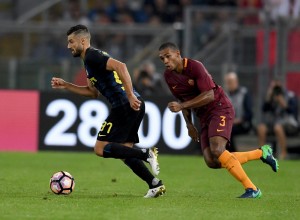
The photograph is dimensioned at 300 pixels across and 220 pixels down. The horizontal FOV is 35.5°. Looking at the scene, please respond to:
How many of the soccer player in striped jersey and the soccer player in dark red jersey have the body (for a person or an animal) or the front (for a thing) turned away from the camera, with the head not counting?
0

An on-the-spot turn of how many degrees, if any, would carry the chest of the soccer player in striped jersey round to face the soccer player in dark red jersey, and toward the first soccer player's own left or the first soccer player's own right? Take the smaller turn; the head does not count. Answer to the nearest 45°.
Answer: approximately 180°

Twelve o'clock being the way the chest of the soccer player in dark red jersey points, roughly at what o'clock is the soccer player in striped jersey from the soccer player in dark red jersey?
The soccer player in striped jersey is roughly at 1 o'clock from the soccer player in dark red jersey.

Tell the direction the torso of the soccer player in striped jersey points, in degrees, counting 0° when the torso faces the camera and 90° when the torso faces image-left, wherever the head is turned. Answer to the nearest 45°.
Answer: approximately 90°

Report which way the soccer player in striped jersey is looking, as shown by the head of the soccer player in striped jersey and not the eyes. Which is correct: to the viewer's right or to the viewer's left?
to the viewer's left

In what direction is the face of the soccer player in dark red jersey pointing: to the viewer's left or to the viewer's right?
to the viewer's left

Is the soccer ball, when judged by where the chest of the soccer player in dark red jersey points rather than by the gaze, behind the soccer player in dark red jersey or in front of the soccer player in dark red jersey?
in front
